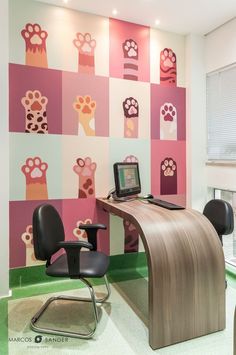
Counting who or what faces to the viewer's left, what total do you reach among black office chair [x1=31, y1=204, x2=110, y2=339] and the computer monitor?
0

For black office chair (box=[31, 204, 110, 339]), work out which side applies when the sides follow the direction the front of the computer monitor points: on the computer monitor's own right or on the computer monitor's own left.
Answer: on the computer monitor's own right

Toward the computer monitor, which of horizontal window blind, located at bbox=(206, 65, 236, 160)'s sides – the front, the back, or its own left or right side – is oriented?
front

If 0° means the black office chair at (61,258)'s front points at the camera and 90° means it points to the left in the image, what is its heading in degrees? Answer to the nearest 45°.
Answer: approximately 315°

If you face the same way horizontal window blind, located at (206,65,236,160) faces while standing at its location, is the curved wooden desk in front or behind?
in front

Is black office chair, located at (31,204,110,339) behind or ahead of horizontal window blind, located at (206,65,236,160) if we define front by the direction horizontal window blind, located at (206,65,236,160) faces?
ahead

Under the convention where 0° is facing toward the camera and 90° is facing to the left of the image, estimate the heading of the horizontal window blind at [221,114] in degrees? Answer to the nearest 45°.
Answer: approximately 45°

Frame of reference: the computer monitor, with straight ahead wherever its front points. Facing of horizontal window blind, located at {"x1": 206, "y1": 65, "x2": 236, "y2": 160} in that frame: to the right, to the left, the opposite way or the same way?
to the right

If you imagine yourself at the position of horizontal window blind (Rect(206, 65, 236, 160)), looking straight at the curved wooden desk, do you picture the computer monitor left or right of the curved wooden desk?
right

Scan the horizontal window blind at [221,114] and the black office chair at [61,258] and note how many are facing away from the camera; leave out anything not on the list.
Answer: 0
